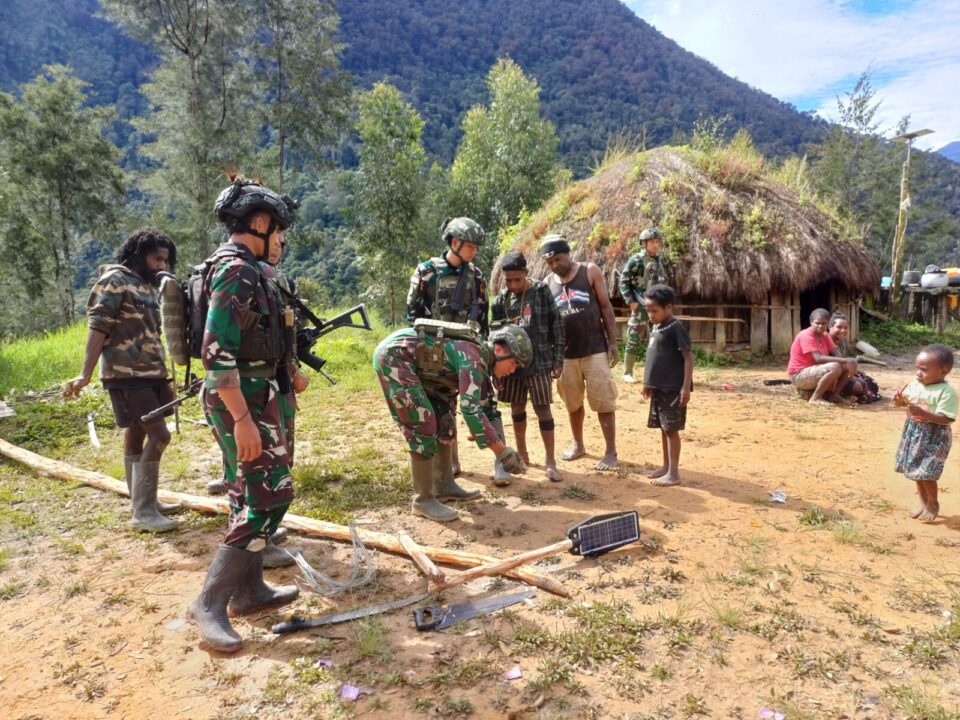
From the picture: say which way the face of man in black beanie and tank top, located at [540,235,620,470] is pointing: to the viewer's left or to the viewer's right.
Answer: to the viewer's left

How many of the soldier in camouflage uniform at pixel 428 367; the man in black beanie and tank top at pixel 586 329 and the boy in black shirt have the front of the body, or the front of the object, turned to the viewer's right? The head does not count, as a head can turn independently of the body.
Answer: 1

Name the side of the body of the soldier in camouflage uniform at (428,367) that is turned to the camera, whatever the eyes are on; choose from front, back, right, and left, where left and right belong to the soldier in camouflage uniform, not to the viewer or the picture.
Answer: right

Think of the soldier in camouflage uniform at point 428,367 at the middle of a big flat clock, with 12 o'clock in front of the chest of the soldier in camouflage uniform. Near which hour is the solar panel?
The solar panel is roughly at 1 o'clock from the soldier in camouflage uniform.

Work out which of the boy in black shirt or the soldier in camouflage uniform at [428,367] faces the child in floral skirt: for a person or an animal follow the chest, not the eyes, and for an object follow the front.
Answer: the soldier in camouflage uniform

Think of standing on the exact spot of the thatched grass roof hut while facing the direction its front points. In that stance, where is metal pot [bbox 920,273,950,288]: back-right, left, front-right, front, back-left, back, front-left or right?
left

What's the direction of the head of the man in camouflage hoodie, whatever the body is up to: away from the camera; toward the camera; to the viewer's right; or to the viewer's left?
to the viewer's right

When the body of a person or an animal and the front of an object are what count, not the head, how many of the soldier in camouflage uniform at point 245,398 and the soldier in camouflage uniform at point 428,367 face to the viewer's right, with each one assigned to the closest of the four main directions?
2

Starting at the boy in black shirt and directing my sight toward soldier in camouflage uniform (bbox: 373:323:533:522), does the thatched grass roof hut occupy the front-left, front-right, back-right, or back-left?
back-right

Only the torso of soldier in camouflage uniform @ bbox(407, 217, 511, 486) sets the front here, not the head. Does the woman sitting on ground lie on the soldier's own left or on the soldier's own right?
on the soldier's own left

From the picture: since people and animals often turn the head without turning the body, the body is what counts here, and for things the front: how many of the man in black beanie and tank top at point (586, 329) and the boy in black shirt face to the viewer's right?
0

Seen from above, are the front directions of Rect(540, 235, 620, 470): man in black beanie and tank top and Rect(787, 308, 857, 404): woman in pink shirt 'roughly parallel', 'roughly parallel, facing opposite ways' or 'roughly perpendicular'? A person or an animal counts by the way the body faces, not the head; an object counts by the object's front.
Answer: roughly perpendicular
